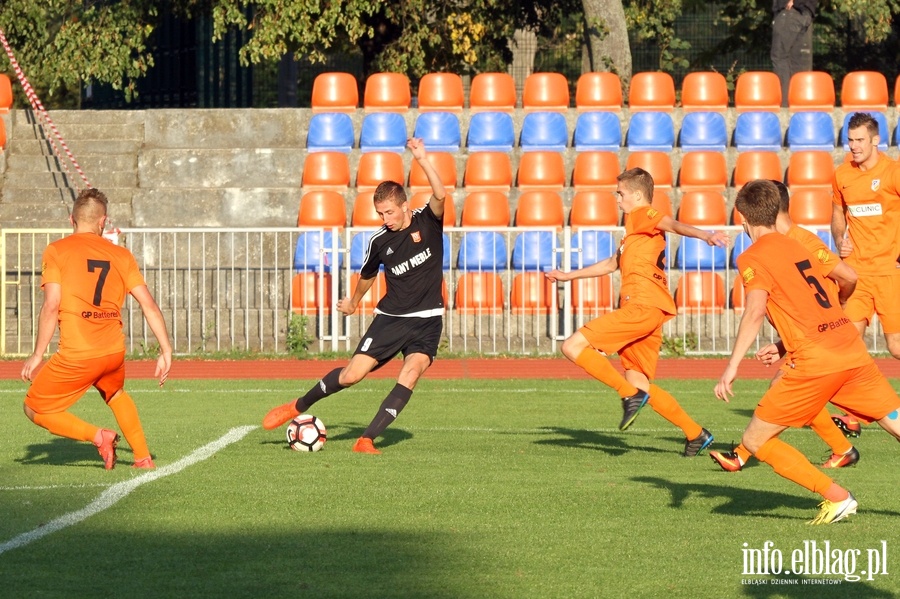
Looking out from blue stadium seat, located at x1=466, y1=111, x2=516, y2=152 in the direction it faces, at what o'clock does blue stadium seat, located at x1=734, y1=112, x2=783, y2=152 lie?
blue stadium seat, located at x1=734, y1=112, x2=783, y2=152 is roughly at 9 o'clock from blue stadium seat, located at x1=466, y1=111, x2=516, y2=152.

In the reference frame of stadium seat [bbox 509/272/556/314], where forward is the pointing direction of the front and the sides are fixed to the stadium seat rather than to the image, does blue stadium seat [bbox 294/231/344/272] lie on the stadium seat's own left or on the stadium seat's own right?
on the stadium seat's own right

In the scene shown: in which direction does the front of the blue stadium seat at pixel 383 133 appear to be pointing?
toward the camera

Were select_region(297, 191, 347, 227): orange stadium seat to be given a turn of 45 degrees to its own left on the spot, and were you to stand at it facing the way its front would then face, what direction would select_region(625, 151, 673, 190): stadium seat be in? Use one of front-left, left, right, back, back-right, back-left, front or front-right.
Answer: front-left

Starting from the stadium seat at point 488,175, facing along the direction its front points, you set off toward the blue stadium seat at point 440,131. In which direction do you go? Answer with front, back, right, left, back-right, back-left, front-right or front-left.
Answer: back-right

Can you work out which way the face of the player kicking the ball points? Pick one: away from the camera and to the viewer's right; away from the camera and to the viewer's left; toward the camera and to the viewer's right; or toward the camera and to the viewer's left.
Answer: toward the camera and to the viewer's left

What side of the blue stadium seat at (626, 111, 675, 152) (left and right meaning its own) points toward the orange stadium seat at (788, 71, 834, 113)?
left

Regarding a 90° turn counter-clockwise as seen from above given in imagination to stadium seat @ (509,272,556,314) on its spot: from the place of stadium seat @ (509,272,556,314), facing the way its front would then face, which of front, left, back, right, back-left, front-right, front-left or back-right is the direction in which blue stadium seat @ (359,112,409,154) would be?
back-left

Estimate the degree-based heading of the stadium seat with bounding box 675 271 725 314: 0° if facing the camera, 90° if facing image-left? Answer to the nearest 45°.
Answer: approximately 0°

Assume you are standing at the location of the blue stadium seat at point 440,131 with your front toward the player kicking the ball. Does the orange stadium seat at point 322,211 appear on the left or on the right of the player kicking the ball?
right

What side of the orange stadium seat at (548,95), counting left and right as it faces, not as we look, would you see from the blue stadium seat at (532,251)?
front

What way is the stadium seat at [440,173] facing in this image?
toward the camera

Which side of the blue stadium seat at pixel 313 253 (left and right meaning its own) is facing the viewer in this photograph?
front

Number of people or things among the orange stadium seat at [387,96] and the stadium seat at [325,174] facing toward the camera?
2

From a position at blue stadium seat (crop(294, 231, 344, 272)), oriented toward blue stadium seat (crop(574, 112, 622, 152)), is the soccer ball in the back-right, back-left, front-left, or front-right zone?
back-right

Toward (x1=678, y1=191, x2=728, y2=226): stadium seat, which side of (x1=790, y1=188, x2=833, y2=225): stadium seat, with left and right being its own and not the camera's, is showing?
right

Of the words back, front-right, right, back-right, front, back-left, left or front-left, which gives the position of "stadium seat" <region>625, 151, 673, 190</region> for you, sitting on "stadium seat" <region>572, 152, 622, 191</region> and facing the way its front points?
left
